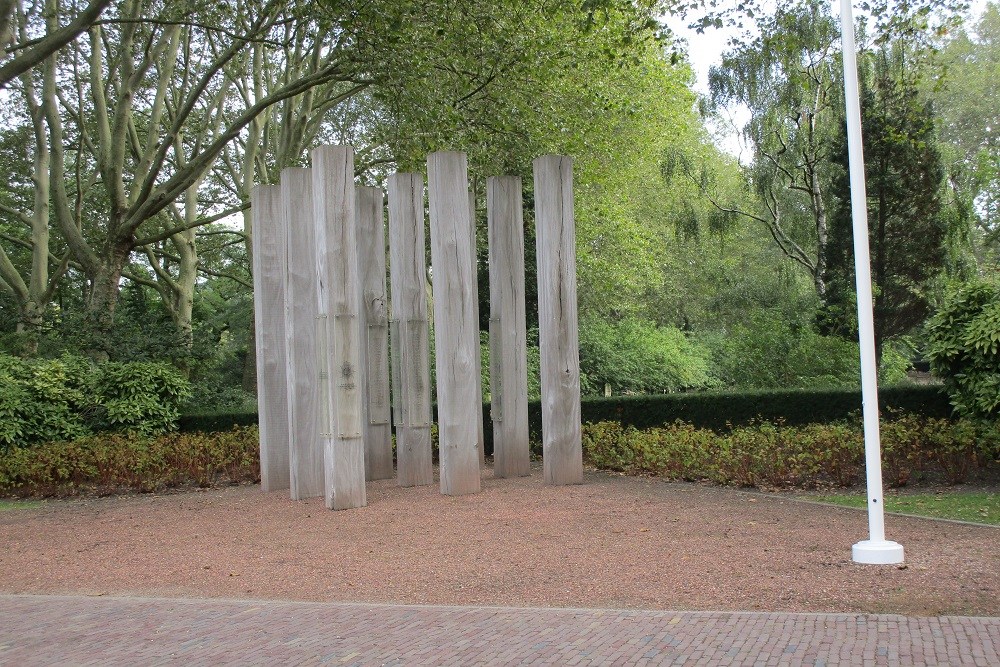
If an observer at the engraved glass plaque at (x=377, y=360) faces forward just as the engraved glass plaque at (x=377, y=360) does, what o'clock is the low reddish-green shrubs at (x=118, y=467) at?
The low reddish-green shrubs is roughly at 4 o'clock from the engraved glass plaque.

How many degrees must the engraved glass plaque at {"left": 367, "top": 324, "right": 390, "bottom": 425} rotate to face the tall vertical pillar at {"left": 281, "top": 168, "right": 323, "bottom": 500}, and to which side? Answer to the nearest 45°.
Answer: approximately 45° to its right

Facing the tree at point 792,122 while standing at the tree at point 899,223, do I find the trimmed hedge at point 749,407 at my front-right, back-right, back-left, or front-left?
back-left

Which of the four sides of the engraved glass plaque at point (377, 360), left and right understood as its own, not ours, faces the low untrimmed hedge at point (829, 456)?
left

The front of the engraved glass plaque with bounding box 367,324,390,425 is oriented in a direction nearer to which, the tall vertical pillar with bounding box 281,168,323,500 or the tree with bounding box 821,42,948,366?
the tall vertical pillar

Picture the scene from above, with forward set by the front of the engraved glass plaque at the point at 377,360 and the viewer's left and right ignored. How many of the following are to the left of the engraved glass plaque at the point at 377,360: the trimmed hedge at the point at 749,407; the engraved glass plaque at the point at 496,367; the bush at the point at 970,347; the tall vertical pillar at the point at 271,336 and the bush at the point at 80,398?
3

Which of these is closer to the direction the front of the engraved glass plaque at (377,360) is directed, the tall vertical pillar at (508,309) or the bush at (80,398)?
the tall vertical pillar

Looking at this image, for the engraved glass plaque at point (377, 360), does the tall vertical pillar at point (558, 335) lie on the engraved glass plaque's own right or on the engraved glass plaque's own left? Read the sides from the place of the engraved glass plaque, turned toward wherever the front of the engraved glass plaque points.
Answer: on the engraved glass plaque's own left

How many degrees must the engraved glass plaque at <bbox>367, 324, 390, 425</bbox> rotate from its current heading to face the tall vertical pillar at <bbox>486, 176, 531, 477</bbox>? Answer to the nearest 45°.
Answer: approximately 90° to its left

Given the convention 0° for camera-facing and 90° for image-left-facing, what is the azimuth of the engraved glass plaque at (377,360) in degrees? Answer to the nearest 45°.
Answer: approximately 0°

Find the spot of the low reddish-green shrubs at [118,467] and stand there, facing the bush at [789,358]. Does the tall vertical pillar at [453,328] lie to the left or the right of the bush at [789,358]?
right

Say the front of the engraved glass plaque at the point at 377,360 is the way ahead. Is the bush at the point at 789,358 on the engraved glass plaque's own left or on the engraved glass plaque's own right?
on the engraved glass plaque's own left

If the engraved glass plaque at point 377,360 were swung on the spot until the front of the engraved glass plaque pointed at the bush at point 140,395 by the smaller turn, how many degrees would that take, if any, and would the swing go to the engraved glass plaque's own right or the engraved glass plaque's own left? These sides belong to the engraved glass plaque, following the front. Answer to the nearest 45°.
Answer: approximately 135° to the engraved glass plaque's own right

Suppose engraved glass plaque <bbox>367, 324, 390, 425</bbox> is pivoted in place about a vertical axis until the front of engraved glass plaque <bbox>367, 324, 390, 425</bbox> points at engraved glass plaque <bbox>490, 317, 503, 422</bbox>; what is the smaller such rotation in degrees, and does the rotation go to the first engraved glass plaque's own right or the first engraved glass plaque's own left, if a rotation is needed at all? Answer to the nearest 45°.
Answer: approximately 90° to the first engraved glass plaque's own left
